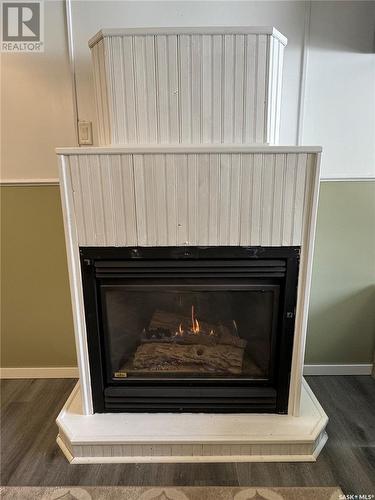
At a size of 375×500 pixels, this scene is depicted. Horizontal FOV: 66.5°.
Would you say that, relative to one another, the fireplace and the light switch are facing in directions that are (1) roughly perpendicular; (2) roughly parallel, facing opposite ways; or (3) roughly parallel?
roughly parallel

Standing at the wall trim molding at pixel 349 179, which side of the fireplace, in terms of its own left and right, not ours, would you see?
left

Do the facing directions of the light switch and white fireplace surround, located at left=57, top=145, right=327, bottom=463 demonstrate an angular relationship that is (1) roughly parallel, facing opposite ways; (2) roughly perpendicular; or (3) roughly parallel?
roughly parallel

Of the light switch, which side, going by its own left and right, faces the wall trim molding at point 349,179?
left

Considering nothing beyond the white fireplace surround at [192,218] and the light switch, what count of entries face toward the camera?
2

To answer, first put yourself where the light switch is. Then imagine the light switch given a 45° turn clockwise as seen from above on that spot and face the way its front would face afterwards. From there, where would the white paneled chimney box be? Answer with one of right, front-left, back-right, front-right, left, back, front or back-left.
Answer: left

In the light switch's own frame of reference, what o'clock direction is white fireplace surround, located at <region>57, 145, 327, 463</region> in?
The white fireplace surround is roughly at 11 o'clock from the light switch.

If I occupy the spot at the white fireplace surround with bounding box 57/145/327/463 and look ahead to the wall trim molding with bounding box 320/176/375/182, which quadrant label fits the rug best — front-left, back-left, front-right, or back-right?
back-right

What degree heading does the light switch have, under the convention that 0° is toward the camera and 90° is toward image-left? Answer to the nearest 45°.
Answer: approximately 0°

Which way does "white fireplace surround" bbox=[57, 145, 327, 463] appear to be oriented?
toward the camera

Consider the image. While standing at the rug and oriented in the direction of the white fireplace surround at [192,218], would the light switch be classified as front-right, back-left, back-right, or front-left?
front-left

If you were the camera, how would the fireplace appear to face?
facing the viewer
